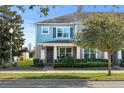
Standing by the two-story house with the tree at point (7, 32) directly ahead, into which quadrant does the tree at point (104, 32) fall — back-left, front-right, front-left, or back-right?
back-left

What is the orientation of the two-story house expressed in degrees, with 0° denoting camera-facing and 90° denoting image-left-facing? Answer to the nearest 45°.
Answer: approximately 0°

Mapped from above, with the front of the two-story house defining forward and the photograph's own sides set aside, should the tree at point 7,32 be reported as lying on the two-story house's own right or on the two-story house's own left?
on the two-story house's own right

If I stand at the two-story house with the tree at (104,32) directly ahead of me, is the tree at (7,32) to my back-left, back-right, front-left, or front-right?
back-right

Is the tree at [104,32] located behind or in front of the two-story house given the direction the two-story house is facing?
in front
